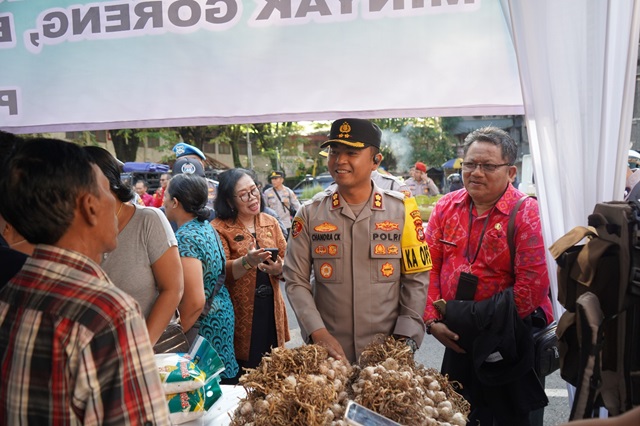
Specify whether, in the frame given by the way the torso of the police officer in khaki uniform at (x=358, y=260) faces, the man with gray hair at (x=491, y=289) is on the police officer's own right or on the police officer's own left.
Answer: on the police officer's own left

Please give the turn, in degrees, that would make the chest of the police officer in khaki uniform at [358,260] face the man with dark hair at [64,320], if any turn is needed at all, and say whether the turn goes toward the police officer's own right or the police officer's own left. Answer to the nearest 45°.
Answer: approximately 45° to the police officer's own right

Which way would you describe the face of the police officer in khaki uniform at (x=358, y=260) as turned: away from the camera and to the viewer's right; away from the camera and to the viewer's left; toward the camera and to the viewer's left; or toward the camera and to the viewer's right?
toward the camera and to the viewer's left

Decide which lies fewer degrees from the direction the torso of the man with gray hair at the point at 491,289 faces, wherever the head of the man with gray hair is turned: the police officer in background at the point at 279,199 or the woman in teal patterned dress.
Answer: the woman in teal patterned dress

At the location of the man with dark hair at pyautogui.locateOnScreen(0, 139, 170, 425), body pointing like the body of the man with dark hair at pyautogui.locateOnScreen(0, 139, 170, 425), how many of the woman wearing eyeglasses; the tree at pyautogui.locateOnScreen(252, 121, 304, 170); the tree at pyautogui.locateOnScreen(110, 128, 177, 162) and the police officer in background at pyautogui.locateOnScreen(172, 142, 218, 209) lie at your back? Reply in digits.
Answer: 0

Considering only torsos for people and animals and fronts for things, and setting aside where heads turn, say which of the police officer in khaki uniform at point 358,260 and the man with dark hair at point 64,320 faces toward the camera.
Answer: the police officer in khaki uniform

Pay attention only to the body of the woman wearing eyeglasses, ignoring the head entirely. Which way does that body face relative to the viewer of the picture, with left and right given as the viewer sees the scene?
facing the viewer and to the right of the viewer

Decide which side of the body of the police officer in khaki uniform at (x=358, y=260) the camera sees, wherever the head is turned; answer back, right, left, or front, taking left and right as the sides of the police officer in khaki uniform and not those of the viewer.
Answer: front

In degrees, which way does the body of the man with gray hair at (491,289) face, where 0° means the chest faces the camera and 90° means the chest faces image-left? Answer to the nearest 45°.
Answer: approximately 45°

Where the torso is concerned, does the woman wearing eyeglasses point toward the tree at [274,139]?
no

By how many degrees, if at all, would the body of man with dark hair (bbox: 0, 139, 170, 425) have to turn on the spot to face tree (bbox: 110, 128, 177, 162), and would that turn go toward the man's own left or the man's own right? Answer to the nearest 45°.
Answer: approximately 45° to the man's own left

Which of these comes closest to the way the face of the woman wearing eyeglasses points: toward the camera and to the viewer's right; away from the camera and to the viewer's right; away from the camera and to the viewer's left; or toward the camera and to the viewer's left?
toward the camera and to the viewer's right

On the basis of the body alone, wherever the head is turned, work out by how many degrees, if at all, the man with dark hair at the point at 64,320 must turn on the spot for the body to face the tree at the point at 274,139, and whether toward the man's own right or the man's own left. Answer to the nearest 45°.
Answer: approximately 45° to the man's own left

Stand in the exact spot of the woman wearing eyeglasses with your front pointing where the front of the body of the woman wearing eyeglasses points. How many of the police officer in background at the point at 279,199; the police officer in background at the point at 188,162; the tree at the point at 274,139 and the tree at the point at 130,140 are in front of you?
0

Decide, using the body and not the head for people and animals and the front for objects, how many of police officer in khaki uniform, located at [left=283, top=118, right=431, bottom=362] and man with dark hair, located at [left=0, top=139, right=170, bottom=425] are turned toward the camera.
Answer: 1
